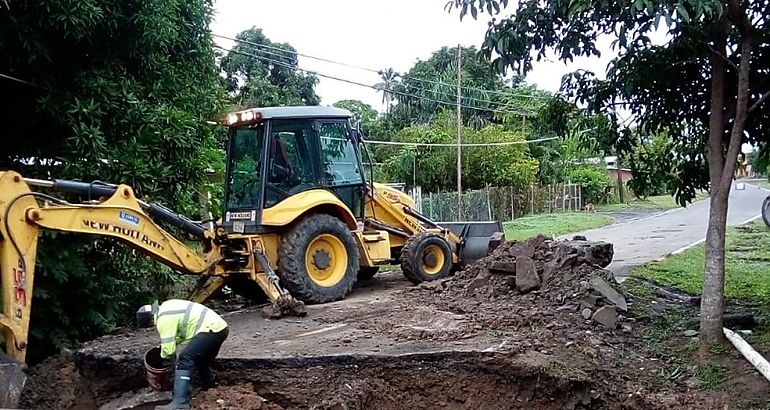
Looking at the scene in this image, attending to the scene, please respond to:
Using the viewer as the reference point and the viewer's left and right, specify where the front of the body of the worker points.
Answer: facing to the left of the viewer

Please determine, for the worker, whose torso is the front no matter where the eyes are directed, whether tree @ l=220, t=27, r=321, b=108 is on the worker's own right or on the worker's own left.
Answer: on the worker's own right

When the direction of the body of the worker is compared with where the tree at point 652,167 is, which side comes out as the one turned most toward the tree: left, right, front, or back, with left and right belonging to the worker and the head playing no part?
back

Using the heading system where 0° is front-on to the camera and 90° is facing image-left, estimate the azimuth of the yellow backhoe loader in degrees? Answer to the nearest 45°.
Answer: approximately 225°

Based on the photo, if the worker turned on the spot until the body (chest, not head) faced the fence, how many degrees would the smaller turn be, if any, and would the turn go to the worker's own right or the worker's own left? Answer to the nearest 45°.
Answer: approximately 135° to the worker's own right

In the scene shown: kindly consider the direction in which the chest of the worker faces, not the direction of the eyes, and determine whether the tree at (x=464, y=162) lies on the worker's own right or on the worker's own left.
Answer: on the worker's own right

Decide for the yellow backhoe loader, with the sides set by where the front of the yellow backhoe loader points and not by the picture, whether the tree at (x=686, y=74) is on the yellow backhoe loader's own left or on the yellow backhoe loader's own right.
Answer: on the yellow backhoe loader's own right

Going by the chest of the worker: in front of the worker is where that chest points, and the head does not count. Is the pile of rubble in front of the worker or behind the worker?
behind

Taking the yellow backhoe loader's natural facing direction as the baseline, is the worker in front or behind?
behind

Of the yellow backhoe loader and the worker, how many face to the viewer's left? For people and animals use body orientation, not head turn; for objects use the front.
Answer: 1
